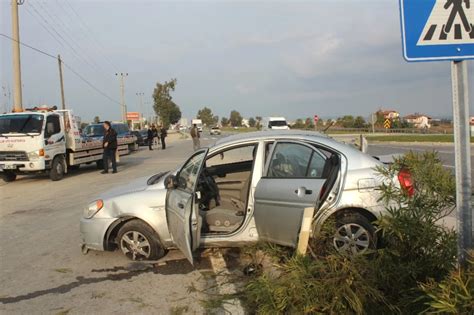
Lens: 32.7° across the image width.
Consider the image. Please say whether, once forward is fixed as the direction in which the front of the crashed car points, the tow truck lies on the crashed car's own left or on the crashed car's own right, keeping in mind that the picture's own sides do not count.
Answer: on the crashed car's own right

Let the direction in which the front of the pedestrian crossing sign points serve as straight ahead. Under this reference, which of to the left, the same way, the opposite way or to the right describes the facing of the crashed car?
to the right

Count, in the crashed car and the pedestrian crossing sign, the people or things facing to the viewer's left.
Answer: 1

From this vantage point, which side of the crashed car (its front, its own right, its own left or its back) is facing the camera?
left

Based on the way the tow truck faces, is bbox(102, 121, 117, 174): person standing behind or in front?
behind

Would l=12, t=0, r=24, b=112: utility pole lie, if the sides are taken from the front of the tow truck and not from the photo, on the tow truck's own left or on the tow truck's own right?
on the tow truck's own right

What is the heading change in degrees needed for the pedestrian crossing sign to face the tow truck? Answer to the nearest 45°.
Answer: approximately 135° to its right

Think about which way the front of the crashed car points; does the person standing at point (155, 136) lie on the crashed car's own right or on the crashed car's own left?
on the crashed car's own right

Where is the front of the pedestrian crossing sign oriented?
toward the camera

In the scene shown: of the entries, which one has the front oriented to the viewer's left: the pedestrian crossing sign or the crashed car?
the crashed car
